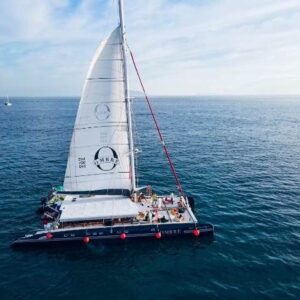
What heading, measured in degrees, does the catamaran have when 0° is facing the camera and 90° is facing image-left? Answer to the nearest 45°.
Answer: approximately 270°
